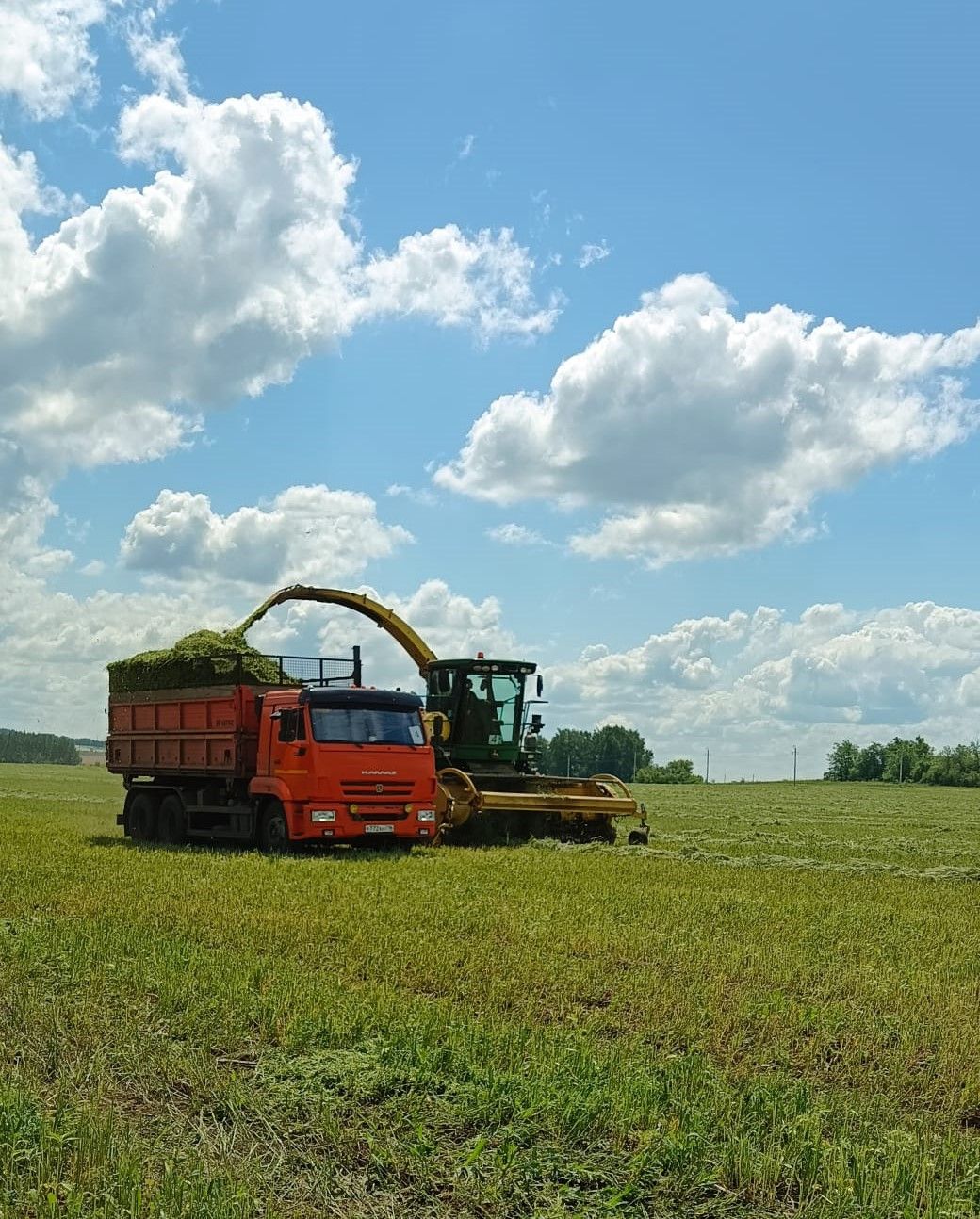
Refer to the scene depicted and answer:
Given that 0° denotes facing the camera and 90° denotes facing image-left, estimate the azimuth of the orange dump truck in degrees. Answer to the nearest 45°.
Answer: approximately 315°
